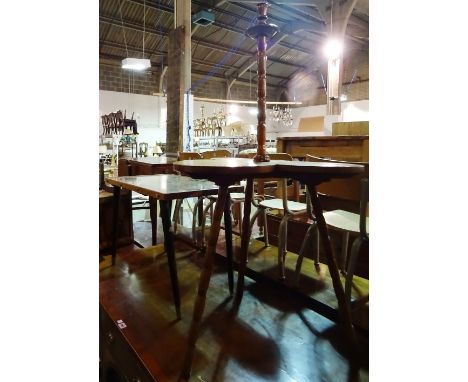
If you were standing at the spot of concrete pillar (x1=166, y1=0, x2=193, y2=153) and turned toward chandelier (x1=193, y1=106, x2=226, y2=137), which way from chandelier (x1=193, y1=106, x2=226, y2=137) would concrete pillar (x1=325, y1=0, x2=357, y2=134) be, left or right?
right

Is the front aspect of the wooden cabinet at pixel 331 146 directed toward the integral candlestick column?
yes

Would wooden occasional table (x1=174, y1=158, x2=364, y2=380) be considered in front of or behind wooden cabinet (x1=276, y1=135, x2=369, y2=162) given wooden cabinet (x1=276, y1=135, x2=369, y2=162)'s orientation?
in front

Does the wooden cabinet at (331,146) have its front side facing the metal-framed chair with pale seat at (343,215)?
yes

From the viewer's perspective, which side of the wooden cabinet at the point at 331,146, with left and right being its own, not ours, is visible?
front

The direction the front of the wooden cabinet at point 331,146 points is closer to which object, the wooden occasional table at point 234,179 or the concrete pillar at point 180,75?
the wooden occasional table

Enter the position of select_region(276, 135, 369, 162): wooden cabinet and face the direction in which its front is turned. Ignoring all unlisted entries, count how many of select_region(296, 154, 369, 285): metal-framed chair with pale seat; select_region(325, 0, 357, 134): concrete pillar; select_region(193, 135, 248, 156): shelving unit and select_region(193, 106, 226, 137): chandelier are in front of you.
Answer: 1

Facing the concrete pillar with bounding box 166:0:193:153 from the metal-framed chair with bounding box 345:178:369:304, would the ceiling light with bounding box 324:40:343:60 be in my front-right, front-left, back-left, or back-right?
front-right

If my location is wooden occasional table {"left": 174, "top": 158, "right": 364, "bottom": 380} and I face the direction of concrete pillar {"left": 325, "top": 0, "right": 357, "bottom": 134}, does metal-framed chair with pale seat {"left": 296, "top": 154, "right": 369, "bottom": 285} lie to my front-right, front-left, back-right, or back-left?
front-right

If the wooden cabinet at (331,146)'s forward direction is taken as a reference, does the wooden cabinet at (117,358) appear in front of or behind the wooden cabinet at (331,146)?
in front

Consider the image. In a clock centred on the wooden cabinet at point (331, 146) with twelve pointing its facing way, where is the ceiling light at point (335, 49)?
The ceiling light is roughly at 6 o'clock from the wooden cabinet.

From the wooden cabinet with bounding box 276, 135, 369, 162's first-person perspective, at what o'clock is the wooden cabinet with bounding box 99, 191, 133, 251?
the wooden cabinet with bounding box 99, 191, 133, 251 is roughly at 2 o'clock from the wooden cabinet with bounding box 276, 135, 369, 162.

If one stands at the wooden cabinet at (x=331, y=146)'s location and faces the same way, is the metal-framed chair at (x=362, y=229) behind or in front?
in front
